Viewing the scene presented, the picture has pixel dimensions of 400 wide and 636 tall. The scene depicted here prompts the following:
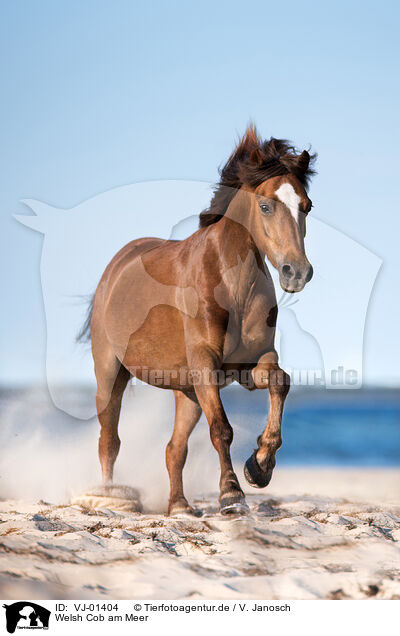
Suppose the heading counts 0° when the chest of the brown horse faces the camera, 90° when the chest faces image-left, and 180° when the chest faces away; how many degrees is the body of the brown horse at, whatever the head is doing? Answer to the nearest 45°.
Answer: approximately 315°
